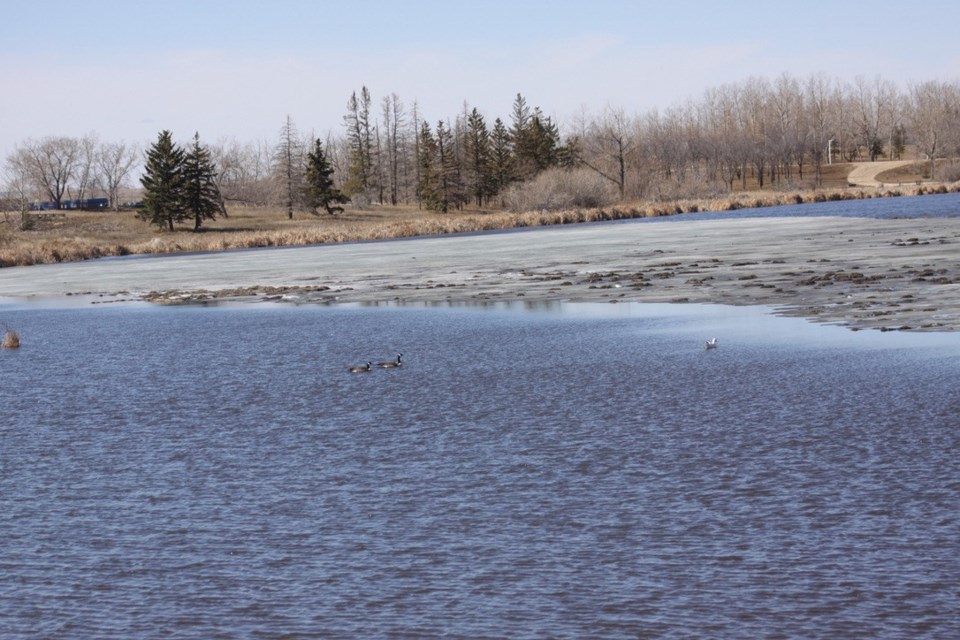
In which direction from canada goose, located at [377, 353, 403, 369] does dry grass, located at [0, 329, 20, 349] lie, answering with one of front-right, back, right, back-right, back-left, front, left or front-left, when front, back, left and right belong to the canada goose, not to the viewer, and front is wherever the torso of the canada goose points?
back-left

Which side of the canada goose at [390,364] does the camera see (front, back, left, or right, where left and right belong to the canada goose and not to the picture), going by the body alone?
right
